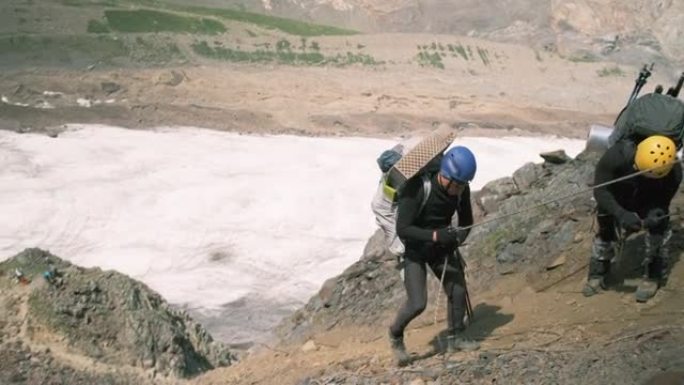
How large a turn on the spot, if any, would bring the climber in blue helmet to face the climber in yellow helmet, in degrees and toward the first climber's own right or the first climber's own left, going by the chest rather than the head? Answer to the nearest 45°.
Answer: approximately 90° to the first climber's own left

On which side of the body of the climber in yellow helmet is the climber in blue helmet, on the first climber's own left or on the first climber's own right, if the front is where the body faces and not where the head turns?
on the first climber's own right

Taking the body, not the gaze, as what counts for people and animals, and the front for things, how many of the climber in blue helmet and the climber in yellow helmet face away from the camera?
0

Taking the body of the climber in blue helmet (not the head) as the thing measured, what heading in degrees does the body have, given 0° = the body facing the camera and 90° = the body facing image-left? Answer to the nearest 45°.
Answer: approximately 315°

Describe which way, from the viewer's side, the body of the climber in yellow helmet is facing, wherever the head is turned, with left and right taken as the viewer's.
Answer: facing the viewer
